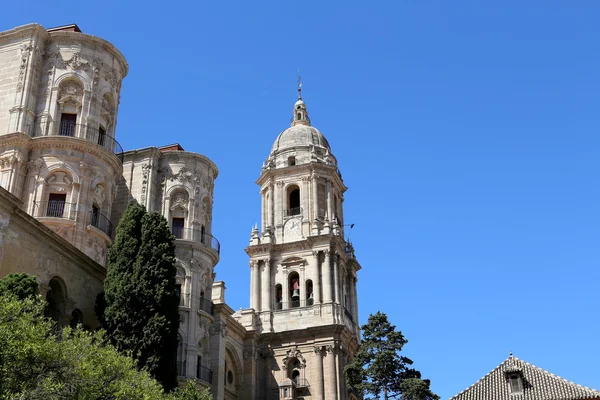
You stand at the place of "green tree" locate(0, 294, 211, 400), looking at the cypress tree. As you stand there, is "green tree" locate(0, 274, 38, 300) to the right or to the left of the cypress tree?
left

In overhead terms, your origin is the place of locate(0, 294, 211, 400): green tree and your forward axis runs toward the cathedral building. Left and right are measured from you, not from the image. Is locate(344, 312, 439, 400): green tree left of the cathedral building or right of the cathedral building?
right

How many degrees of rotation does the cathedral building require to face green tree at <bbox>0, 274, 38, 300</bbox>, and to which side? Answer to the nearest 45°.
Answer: approximately 135° to its right

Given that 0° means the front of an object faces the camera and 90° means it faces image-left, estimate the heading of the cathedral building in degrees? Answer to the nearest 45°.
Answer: approximately 225°
